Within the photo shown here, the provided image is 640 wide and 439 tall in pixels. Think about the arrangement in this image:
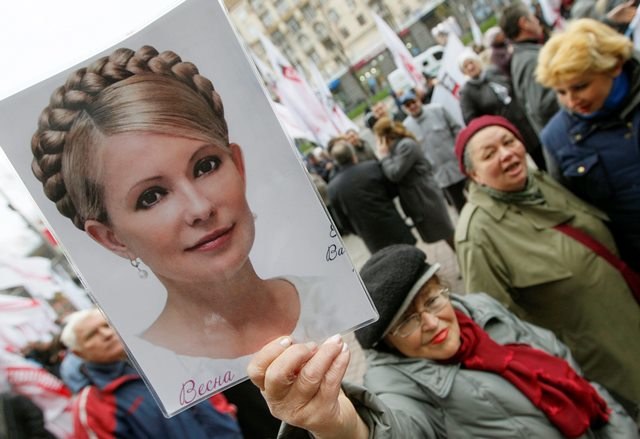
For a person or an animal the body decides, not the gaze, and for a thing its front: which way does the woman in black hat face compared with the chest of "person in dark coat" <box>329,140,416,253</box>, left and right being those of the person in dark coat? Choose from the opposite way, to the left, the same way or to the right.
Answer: the opposite way

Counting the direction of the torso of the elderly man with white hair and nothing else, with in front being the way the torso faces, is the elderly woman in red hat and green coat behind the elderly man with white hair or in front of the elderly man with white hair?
in front

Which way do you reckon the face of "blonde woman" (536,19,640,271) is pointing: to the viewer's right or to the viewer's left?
to the viewer's left

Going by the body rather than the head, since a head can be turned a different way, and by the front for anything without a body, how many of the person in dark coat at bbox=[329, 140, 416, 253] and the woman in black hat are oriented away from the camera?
1

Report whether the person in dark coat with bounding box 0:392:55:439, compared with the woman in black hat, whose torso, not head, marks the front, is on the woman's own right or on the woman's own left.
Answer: on the woman's own right

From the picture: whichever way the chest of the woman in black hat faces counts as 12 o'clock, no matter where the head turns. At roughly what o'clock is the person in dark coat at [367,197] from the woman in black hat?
The person in dark coat is roughly at 6 o'clock from the woman in black hat.

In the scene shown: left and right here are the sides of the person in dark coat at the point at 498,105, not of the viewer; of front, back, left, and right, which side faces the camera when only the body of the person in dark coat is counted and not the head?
front

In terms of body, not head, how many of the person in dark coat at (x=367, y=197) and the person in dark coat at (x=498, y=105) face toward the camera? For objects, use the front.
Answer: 1

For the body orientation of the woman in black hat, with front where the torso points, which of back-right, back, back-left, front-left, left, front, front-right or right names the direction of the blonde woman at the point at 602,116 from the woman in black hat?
back-left

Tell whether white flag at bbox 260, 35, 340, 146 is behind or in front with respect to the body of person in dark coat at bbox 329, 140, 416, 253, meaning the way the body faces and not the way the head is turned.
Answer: in front

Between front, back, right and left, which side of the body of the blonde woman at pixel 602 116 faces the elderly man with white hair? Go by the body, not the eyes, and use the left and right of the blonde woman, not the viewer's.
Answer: front

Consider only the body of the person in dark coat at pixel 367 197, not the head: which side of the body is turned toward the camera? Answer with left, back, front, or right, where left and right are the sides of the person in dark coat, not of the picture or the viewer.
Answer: back

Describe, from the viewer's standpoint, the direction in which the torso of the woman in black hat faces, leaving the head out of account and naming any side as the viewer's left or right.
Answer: facing the viewer

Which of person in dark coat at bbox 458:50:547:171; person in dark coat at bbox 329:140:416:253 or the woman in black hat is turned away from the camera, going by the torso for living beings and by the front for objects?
person in dark coat at bbox 329:140:416:253
